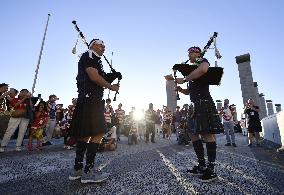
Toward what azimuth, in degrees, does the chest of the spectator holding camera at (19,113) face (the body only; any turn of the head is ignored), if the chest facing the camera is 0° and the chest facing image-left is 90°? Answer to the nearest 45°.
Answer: approximately 315°

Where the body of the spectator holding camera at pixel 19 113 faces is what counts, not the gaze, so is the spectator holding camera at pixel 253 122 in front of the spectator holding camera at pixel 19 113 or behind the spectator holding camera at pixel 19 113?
in front

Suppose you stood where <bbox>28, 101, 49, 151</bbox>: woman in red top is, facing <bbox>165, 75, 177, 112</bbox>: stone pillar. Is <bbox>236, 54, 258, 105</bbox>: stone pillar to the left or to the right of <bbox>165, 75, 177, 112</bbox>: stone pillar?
right

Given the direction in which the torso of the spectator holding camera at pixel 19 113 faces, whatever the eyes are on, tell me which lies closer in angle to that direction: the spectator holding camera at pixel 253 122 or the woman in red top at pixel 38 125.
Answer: the spectator holding camera
